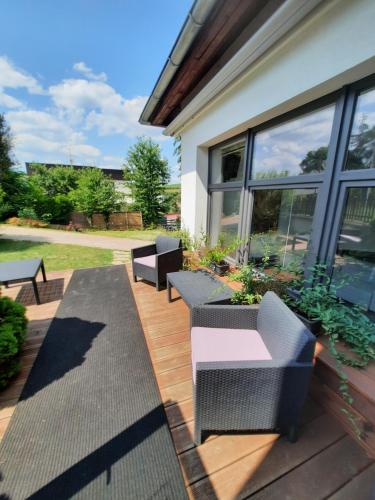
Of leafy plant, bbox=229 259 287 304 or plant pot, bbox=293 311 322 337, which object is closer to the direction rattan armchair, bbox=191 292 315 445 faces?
the leafy plant

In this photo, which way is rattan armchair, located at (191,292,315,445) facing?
to the viewer's left

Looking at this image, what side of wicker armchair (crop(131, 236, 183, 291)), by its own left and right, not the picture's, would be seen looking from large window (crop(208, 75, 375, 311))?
left

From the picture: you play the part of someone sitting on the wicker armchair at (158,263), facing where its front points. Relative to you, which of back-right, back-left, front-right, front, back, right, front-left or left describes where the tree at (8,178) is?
right

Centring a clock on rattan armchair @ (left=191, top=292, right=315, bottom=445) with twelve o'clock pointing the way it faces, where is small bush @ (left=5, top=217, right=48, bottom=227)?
The small bush is roughly at 1 o'clock from the rattan armchair.

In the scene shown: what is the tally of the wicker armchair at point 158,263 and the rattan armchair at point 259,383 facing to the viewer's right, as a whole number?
0

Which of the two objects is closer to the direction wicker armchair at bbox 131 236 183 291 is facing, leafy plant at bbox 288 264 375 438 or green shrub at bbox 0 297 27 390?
the green shrub

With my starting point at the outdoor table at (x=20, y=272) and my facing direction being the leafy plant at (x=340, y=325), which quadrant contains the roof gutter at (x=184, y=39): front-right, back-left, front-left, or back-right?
front-left

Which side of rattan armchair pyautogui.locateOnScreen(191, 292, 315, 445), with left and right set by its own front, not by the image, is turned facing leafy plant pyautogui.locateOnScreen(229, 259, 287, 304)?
right

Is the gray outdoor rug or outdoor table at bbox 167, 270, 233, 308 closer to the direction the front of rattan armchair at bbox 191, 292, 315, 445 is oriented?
the gray outdoor rug

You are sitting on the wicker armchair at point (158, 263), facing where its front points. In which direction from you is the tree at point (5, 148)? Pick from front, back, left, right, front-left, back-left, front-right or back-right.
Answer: right

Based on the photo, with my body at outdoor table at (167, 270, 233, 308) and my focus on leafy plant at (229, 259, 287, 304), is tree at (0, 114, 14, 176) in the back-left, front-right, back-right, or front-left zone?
back-left

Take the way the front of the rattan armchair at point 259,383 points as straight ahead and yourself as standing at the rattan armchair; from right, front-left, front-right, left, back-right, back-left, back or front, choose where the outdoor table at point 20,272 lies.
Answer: front

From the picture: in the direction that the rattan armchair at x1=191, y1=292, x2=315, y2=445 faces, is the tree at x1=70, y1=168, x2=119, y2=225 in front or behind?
in front

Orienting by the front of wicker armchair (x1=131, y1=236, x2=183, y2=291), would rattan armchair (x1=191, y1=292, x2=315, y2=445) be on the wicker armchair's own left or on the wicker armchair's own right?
on the wicker armchair's own left

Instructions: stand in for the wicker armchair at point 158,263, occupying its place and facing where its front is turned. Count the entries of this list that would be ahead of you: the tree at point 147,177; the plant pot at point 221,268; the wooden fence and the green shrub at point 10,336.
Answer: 1
